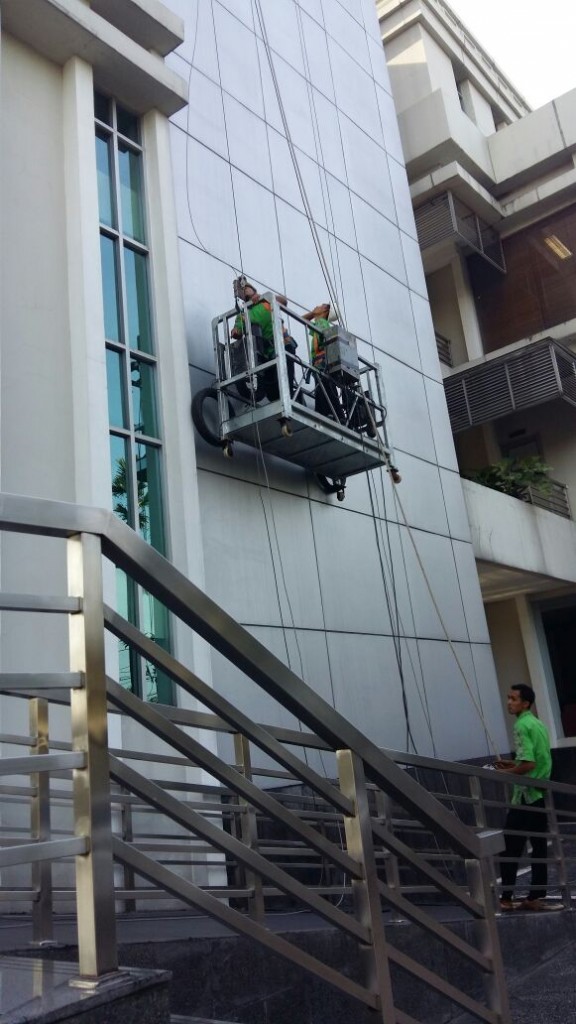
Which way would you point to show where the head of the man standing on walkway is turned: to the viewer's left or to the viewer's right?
to the viewer's left

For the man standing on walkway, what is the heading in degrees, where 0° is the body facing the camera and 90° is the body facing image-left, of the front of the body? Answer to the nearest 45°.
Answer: approximately 90°

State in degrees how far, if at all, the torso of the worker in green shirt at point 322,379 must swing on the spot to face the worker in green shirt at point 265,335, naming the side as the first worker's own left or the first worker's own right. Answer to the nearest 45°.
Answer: approximately 45° to the first worker's own left
